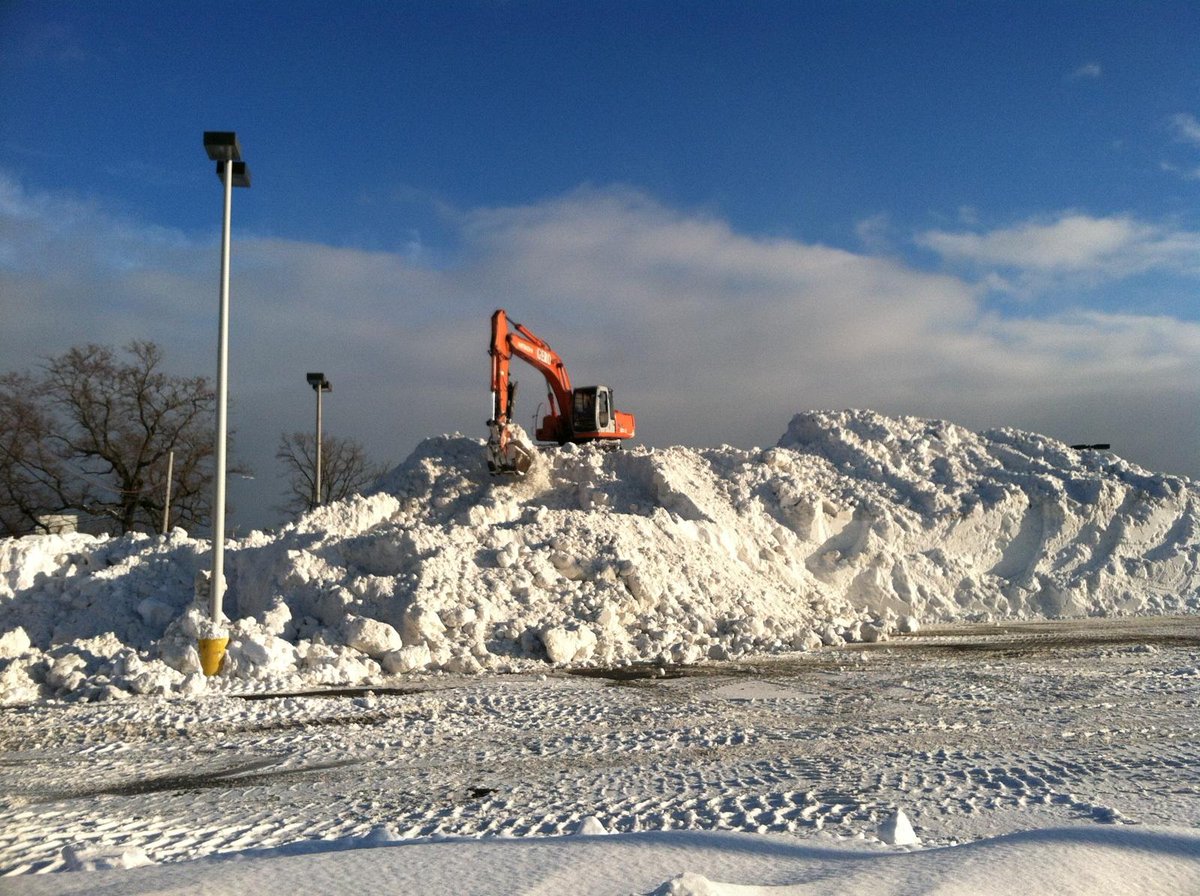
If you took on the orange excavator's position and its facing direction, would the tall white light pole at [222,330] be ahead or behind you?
ahead

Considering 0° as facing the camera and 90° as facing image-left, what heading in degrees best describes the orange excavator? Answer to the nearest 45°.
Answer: approximately 45°
